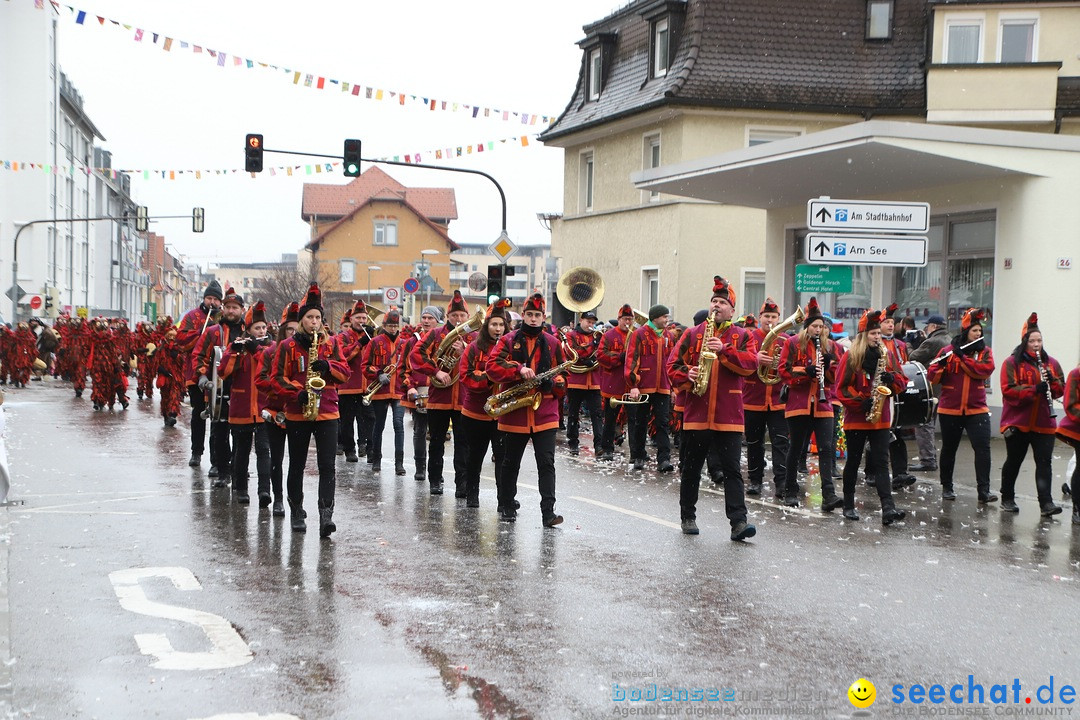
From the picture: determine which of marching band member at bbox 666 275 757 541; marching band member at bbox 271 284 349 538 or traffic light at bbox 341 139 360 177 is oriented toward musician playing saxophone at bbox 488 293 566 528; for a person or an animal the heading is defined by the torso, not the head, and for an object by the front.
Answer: the traffic light

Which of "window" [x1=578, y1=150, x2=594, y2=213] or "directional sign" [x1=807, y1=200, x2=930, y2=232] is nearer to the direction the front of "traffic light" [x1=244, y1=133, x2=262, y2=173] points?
the directional sign

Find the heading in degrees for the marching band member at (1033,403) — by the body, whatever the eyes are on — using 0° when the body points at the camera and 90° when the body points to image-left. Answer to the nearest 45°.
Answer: approximately 315°

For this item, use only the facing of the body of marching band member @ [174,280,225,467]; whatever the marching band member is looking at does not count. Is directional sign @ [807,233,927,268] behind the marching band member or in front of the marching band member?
in front

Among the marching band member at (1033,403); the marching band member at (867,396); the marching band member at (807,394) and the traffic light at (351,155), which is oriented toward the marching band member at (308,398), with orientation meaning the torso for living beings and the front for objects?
the traffic light

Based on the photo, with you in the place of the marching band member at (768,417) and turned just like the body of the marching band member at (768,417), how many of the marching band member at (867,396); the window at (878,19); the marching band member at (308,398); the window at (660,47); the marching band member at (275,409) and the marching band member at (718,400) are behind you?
2

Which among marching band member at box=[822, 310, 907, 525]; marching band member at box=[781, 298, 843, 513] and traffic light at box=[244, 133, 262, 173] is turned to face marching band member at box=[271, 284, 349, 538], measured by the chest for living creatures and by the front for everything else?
the traffic light

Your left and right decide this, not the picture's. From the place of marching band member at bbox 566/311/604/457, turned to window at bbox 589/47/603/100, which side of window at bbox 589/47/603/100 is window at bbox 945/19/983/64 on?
right

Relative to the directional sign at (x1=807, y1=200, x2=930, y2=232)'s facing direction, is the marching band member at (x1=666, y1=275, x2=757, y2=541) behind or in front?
in front

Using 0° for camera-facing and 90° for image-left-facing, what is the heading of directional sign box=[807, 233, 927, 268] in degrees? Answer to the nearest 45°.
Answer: approximately 0°
